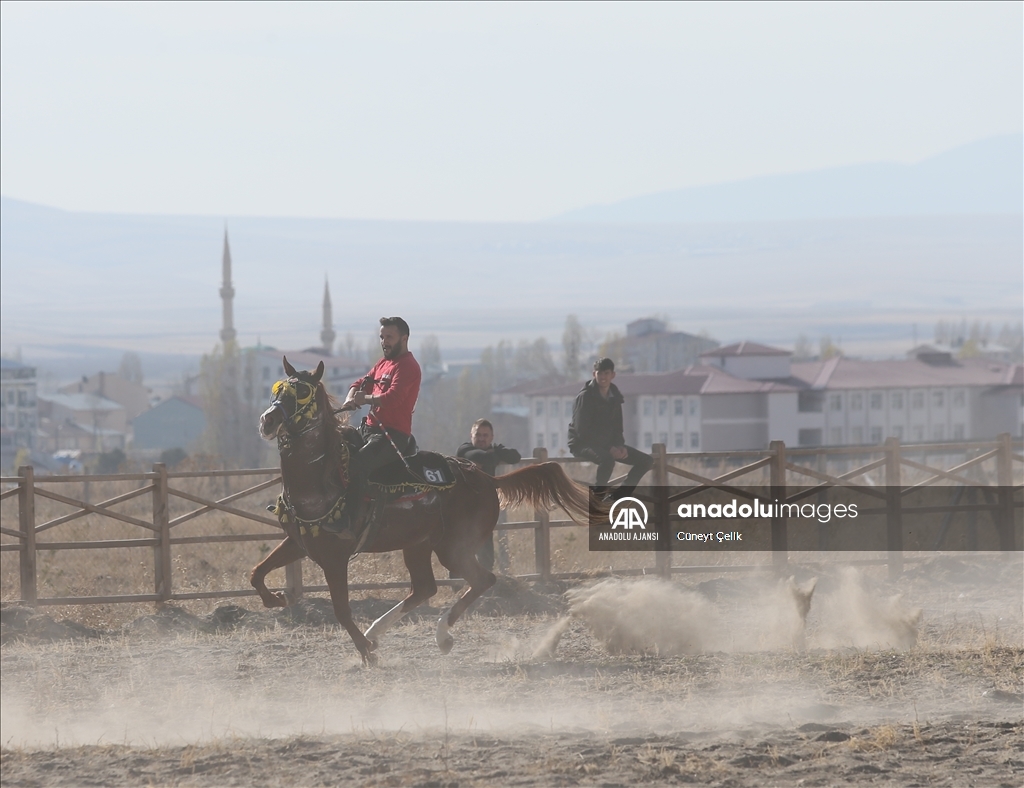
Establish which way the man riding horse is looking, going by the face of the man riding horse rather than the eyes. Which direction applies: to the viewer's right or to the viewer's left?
to the viewer's left

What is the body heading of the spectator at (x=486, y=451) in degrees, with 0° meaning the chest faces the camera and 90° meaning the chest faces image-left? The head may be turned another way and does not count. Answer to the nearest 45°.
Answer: approximately 0°

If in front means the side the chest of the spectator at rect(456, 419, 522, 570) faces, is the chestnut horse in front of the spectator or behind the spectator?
in front

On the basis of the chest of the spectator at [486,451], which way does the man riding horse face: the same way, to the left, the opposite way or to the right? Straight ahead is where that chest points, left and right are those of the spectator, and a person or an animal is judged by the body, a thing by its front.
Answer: to the right

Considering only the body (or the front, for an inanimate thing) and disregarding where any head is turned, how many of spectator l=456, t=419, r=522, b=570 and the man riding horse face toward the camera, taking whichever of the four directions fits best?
1

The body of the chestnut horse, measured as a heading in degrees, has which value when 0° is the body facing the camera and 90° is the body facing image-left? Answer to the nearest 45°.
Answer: approximately 45°

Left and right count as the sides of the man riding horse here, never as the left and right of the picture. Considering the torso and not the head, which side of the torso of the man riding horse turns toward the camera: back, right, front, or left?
left

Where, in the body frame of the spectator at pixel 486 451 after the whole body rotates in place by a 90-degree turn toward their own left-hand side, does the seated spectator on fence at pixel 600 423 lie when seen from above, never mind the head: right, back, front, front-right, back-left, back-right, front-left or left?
front-left
